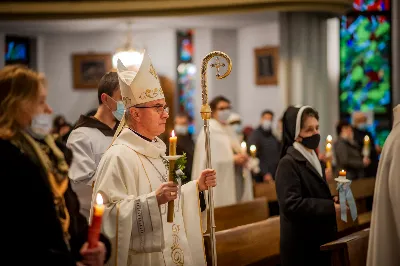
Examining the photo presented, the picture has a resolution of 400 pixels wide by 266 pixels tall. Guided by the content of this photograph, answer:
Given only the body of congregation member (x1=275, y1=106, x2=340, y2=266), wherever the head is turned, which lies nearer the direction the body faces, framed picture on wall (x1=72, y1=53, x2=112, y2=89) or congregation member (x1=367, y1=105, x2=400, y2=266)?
the congregation member

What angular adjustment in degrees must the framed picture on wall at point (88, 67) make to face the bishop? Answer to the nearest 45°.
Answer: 0° — it already faces them

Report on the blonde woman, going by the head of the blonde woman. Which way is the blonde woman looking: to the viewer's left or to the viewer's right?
to the viewer's right

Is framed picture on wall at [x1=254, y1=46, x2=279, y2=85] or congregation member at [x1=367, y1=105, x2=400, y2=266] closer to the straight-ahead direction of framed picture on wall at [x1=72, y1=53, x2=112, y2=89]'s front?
the congregation member

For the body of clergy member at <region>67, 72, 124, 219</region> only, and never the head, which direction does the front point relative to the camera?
to the viewer's right

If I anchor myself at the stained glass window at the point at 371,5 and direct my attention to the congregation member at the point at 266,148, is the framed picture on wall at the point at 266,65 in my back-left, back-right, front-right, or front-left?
front-right

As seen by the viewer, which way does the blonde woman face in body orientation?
to the viewer's right

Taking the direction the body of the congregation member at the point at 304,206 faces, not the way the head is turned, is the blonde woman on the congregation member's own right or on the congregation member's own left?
on the congregation member's own right

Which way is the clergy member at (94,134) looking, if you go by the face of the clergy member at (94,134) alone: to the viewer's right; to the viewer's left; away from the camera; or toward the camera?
to the viewer's right

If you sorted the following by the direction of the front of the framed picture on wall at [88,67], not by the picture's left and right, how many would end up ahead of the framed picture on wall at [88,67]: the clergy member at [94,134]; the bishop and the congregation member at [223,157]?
3

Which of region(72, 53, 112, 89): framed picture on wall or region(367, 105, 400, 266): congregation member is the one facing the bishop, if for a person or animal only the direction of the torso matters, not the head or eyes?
the framed picture on wall

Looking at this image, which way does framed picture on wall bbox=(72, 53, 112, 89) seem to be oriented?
toward the camera

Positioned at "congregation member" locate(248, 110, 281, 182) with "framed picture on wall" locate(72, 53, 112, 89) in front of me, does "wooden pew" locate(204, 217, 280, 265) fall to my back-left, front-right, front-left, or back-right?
back-left

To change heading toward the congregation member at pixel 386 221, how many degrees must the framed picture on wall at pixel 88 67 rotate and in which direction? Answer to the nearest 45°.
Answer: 0° — it already faces them
